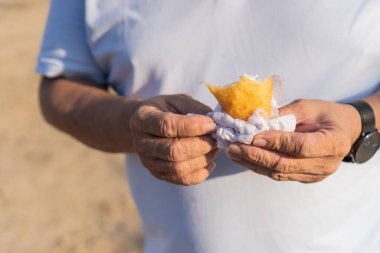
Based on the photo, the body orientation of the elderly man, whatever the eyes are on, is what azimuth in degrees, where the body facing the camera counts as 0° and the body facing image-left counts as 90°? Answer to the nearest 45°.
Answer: approximately 0°
